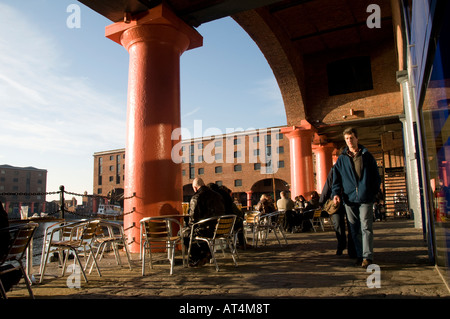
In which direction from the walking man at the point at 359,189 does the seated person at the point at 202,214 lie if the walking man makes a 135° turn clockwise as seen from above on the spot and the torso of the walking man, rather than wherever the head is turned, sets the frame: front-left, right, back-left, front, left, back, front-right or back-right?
front-left

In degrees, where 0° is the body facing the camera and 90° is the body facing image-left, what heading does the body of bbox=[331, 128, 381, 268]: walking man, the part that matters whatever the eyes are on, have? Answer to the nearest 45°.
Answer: approximately 0°

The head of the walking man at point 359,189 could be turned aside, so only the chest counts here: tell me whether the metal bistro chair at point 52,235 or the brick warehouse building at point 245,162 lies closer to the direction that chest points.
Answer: the metal bistro chair

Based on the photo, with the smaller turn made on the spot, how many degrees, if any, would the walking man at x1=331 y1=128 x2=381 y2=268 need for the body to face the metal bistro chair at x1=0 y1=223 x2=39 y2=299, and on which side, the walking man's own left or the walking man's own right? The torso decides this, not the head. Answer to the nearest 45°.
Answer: approximately 45° to the walking man's own right

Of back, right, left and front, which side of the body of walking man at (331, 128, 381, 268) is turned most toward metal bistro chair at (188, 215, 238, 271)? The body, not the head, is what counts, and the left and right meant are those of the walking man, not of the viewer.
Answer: right

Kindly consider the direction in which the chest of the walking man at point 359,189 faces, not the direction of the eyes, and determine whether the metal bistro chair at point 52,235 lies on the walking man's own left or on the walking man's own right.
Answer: on the walking man's own right

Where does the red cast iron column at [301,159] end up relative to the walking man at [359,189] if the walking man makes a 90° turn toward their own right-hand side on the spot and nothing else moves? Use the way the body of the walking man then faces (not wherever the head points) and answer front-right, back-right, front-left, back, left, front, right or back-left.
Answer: right
